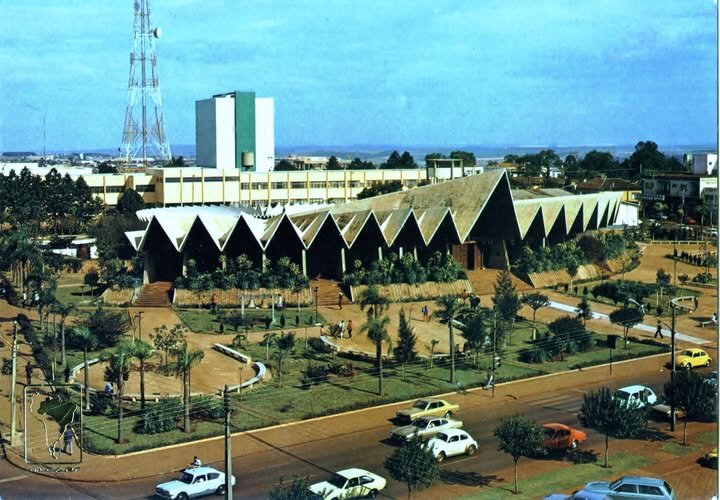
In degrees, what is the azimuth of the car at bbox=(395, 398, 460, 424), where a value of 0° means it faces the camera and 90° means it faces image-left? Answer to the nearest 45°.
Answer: approximately 45°

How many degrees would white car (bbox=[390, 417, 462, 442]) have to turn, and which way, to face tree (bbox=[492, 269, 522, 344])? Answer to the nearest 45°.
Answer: approximately 135° to its right

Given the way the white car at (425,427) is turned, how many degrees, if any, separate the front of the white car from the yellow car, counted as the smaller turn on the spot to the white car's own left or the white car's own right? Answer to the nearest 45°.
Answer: approximately 180°

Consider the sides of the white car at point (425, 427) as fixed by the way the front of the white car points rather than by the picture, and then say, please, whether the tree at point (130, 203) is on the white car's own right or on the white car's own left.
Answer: on the white car's own right

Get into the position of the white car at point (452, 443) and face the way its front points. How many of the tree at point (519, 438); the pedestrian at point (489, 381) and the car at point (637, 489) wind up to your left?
2

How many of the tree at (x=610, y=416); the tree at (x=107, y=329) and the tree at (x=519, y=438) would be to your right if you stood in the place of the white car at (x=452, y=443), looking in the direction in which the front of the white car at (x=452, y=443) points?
1

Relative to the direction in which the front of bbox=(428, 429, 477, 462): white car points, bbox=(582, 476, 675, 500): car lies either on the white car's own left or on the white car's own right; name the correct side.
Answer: on the white car's own left

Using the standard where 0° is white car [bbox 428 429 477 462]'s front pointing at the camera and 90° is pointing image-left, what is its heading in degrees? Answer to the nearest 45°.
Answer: approximately 45°

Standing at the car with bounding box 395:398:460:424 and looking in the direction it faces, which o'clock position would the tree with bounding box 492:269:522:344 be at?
The tree is roughly at 5 o'clock from the car.
